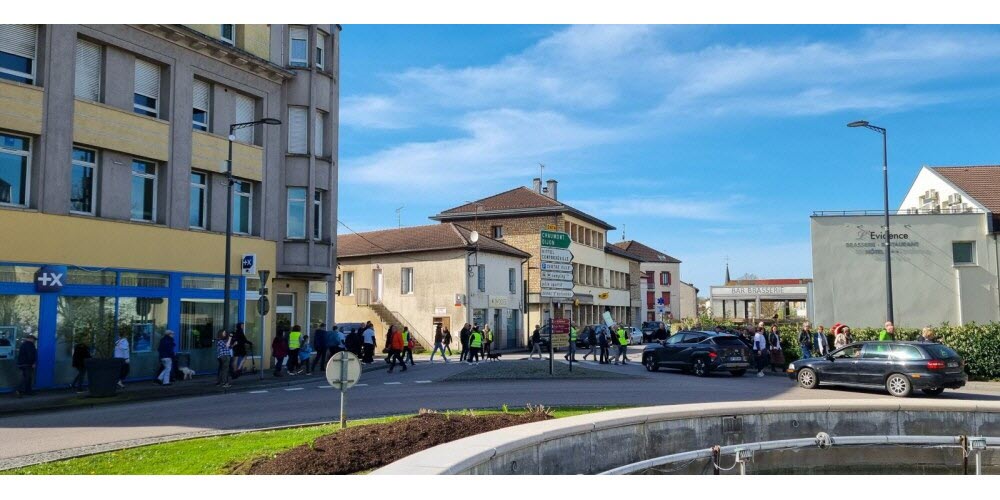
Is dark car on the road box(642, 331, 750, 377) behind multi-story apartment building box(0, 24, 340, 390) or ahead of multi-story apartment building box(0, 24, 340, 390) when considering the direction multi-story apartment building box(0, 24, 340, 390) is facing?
ahead

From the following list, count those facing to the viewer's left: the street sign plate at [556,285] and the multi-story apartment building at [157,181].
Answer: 0

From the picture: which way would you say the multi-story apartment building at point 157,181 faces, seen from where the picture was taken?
facing the viewer and to the right of the viewer

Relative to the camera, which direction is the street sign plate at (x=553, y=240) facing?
toward the camera

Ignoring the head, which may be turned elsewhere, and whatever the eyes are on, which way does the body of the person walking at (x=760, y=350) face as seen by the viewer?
to the viewer's left

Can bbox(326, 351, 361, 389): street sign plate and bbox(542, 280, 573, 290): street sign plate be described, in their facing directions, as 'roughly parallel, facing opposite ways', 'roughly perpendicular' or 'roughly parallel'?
roughly parallel, facing opposite ways

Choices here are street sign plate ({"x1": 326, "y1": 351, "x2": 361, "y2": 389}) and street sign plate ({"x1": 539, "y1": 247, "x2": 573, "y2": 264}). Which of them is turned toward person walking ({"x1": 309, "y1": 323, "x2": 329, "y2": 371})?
street sign plate ({"x1": 326, "y1": 351, "x2": 361, "y2": 389})

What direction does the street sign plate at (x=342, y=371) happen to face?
away from the camera

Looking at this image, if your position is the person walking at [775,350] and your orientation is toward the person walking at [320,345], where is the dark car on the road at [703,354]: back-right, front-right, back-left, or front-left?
front-left

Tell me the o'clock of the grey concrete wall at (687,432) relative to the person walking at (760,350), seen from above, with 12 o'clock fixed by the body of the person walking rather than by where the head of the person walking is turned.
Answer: The grey concrete wall is roughly at 9 o'clock from the person walking.

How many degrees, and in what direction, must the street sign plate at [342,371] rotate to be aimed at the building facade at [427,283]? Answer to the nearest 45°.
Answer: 0° — it already faces it

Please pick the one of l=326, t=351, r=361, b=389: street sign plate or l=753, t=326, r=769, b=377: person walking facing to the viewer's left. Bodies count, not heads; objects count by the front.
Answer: the person walking

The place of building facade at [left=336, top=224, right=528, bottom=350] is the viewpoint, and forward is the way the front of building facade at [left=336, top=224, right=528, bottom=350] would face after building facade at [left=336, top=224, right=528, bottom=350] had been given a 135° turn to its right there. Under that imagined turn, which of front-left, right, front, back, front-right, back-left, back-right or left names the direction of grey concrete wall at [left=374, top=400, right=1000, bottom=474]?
left

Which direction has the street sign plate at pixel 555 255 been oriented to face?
toward the camera

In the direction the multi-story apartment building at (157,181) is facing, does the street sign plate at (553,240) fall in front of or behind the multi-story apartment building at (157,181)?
in front

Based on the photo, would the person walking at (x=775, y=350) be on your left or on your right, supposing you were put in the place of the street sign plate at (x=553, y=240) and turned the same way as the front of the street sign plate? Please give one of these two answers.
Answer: on your left

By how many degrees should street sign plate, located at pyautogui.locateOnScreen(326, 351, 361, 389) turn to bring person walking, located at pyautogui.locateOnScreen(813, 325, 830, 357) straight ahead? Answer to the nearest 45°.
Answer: approximately 45° to its right

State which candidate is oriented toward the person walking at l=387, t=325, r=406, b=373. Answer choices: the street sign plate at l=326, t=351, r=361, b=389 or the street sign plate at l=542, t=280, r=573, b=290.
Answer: the street sign plate at l=326, t=351, r=361, b=389
